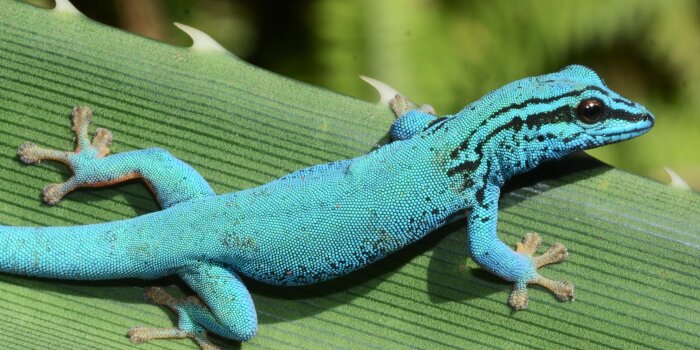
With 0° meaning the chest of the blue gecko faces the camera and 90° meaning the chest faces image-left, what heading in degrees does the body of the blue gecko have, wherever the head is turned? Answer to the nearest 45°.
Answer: approximately 270°
